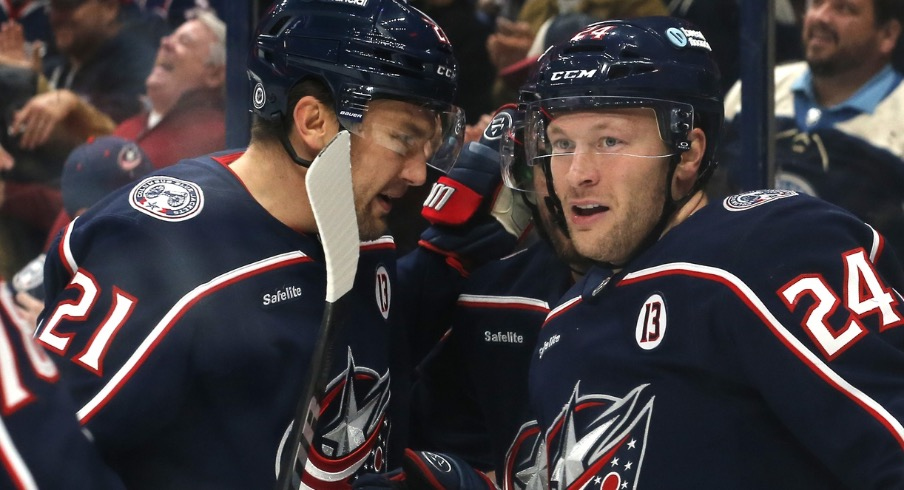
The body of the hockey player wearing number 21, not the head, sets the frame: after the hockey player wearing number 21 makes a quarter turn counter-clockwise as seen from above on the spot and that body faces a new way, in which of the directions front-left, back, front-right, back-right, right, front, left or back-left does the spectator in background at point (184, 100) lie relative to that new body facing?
front-left

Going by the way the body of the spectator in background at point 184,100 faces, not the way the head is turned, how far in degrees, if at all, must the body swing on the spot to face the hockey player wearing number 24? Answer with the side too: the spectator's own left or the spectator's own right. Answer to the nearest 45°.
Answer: approximately 45° to the spectator's own left

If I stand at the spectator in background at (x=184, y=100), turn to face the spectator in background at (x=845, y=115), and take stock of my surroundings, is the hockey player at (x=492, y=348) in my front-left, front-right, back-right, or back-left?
front-right

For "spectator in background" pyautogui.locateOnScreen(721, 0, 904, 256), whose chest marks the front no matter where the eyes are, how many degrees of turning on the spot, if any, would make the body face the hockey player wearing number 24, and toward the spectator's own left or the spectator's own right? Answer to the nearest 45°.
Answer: approximately 45° to the spectator's own left

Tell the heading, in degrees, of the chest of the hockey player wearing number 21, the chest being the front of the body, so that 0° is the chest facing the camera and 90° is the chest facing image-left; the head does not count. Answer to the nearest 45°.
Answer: approximately 315°

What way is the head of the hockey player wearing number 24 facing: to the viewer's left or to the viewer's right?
to the viewer's left
